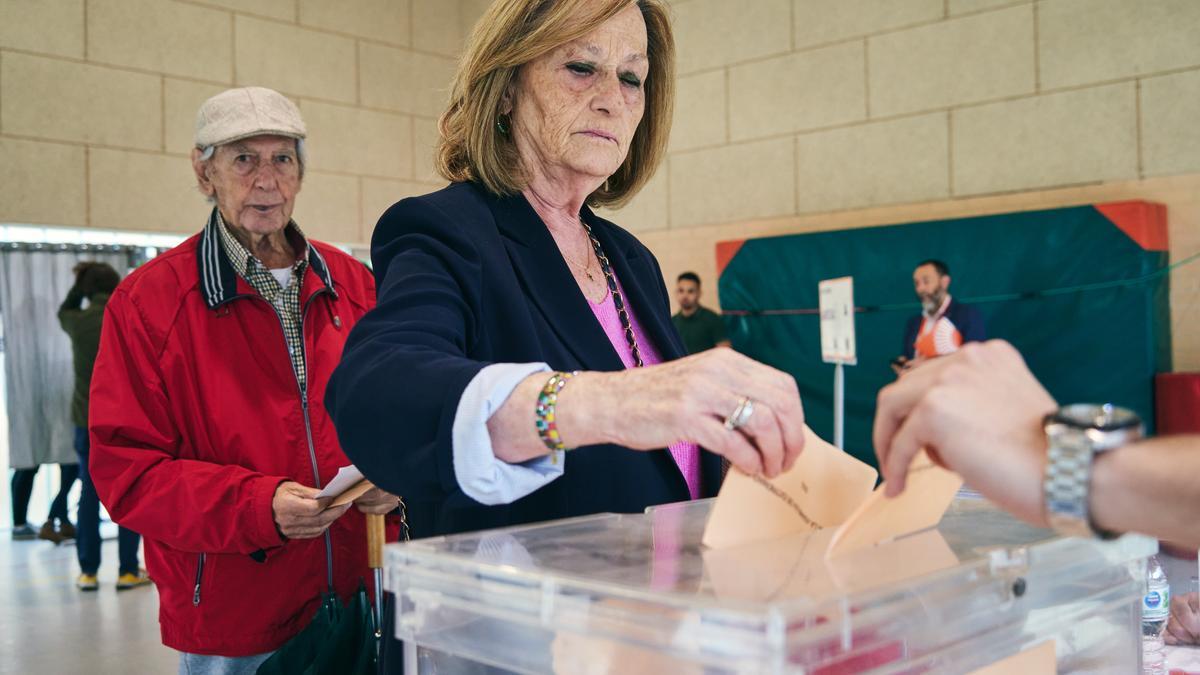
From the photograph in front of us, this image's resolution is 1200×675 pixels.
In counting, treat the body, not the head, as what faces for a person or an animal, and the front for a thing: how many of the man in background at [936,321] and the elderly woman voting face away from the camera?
0

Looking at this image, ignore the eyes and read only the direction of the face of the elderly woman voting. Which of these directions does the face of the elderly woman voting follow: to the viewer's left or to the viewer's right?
to the viewer's right

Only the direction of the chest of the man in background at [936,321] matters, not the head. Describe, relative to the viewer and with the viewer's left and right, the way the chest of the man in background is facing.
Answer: facing the viewer and to the left of the viewer

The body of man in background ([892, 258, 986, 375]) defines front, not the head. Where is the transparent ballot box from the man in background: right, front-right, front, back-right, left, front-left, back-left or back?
front-left

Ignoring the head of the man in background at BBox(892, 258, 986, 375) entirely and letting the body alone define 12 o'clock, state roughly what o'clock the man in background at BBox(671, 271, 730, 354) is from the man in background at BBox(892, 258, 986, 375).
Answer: the man in background at BBox(671, 271, 730, 354) is roughly at 2 o'clock from the man in background at BBox(892, 258, 986, 375).

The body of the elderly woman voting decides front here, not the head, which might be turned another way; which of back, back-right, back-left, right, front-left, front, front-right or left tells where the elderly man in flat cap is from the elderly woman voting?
back

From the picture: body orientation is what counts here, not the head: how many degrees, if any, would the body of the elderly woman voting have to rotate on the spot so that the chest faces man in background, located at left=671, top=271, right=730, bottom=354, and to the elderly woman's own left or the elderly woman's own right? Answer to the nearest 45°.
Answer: approximately 135° to the elderly woman's own left

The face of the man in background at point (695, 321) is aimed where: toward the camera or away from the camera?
toward the camera

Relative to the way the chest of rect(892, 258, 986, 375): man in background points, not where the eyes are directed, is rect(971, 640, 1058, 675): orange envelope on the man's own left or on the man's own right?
on the man's own left
